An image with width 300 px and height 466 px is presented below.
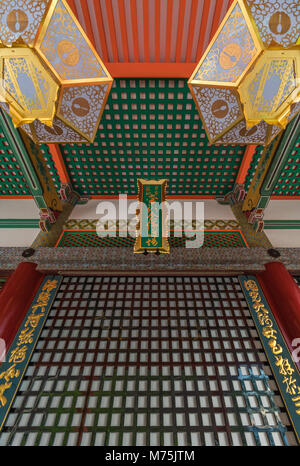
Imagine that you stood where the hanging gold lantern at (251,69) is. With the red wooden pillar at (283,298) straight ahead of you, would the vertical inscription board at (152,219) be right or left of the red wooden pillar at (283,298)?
left

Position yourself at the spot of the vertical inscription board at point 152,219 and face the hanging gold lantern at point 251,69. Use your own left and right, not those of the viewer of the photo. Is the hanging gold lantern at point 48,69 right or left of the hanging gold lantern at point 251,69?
right

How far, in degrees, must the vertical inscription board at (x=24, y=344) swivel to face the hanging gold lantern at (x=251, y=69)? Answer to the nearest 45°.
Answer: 0° — it already faces it

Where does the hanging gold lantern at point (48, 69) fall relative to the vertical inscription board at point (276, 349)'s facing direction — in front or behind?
in front

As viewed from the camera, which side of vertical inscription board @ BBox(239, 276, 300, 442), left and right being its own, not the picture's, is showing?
front

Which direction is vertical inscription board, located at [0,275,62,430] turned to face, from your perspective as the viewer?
facing the viewer

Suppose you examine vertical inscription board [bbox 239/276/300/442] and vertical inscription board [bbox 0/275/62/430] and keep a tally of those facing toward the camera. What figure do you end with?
2

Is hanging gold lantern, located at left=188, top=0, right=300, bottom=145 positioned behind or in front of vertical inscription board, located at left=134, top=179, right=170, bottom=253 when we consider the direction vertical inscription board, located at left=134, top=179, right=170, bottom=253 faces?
in front

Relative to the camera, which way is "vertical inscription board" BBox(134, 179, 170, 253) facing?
toward the camera

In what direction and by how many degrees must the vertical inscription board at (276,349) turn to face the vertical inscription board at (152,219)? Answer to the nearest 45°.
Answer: approximately 45° to its right

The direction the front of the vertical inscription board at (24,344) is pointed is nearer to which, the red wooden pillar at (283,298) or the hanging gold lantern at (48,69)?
the hanging gold lantern

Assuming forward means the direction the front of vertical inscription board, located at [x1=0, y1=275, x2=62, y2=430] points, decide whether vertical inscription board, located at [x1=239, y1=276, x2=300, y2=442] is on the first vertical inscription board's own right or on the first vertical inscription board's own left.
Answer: on the first vertical inscription board's own left

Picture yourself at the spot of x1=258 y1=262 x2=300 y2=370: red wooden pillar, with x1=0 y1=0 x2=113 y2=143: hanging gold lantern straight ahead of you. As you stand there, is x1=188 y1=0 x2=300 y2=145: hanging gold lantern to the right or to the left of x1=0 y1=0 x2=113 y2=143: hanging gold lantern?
left

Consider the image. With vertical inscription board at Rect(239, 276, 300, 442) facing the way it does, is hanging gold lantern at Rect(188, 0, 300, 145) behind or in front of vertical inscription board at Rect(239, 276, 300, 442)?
in front

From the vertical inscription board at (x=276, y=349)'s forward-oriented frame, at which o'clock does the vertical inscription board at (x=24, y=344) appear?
the vertical inscription board at (x=24, y=344) is roughly at 2 o'clock from the vertical inscription board at (x=276, y=349).

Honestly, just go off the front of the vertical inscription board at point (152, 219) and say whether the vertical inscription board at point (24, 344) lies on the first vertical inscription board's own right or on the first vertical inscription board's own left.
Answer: on the first vertical inscription board's own right
